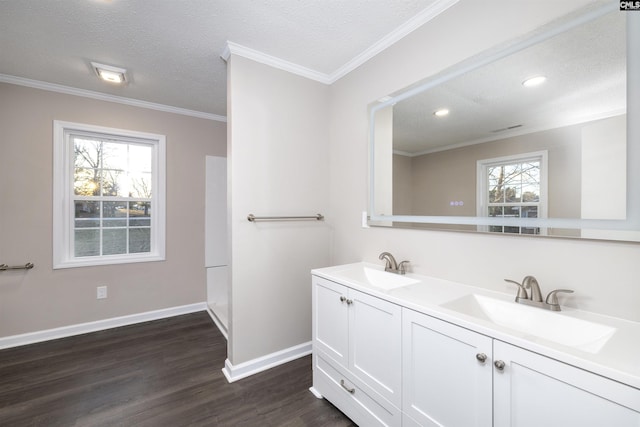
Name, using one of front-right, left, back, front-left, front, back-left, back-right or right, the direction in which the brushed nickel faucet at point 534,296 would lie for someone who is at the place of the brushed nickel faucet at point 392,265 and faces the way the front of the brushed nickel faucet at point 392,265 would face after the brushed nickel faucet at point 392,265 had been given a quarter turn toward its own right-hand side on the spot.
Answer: back

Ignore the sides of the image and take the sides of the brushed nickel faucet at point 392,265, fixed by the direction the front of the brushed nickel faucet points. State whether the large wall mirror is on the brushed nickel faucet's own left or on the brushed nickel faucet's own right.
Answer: on the brushed nickel faucet's own left

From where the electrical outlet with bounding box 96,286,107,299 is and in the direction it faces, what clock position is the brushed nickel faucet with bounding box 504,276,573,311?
The brushed nickel faucet is roughly at 11 o'clock from the electrical outlet.

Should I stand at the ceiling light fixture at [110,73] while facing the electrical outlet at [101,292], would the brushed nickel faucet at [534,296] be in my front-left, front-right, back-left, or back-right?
back-right

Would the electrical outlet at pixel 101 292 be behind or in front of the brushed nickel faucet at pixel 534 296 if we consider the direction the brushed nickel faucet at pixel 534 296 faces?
in front

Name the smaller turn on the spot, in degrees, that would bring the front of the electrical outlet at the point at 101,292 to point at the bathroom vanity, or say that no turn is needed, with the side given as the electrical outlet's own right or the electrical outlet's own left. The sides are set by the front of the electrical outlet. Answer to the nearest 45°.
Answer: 0° — it already faces it

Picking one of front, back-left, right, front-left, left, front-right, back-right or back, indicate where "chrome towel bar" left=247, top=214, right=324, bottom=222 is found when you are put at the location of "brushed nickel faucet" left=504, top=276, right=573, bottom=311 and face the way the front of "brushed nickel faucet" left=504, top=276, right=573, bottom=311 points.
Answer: front-right

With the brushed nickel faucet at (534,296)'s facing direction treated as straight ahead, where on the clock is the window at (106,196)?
The window is roughly at 1 o'clock from the brushed nickel faucet.

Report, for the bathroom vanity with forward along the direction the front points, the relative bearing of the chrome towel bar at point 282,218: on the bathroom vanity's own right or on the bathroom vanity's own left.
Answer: on the bathroom vanity's own right

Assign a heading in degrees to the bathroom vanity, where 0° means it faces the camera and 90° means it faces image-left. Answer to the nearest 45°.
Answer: approximately 45°

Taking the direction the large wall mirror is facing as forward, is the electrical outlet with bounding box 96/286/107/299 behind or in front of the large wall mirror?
in front

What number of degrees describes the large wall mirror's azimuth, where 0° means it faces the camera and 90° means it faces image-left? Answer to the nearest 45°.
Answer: approximately 45°
